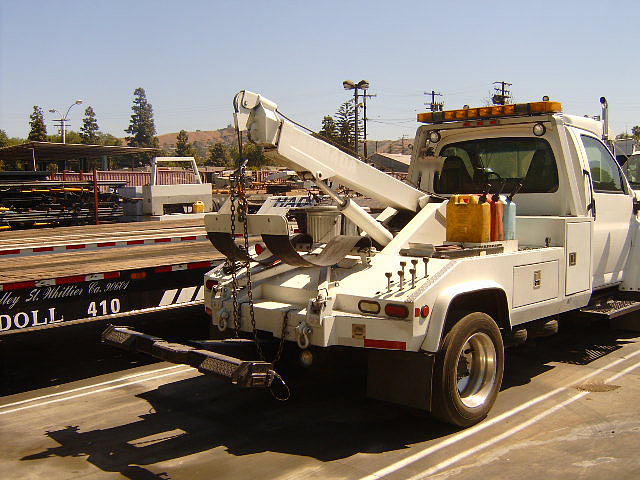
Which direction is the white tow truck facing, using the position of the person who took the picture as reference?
facing away from the viewer and to the right of the viewer

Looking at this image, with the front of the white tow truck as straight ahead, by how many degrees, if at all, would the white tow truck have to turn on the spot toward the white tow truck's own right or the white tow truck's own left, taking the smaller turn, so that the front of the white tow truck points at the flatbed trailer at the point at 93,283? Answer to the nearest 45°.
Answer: approximately 135° to the white tow truck's own left

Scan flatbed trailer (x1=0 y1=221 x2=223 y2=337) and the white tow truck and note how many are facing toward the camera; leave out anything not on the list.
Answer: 0
